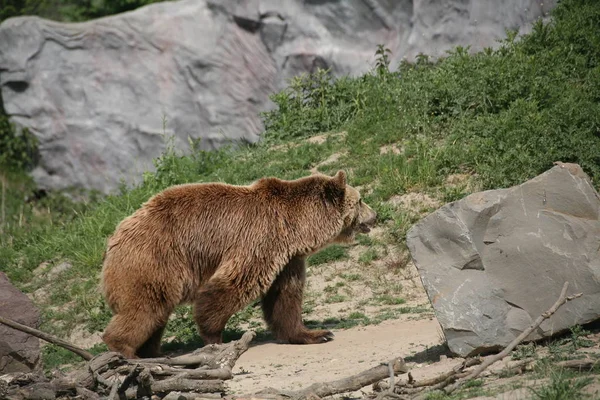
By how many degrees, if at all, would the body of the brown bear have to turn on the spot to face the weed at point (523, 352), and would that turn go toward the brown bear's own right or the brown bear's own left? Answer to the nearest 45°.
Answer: approximately 45° to the brown bear's own right

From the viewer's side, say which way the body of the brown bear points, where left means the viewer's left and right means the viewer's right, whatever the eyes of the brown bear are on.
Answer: facing to the right of the viewer

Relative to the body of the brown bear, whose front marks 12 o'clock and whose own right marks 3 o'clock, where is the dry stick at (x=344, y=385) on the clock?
The dry stick is roughly at 2 o'clock from the brown bear.

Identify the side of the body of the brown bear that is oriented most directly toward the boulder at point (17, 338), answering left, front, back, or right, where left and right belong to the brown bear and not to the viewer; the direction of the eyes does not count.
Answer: back

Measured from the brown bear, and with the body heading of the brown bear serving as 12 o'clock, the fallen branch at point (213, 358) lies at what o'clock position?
The fallen branch is roughly at 3 o'clock from the brown bear.

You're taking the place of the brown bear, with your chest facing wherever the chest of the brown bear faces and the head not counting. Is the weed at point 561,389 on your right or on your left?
on your right

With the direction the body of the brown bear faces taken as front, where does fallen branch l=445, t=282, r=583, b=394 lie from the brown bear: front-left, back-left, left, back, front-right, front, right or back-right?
front-right

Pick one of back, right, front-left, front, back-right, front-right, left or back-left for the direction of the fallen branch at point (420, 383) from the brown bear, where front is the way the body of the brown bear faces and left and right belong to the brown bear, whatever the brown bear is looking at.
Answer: front-right

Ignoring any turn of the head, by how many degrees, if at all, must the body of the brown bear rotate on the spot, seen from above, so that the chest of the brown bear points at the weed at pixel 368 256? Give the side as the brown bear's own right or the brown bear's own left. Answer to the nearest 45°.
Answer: approximately 45° to the brown bear's own left
